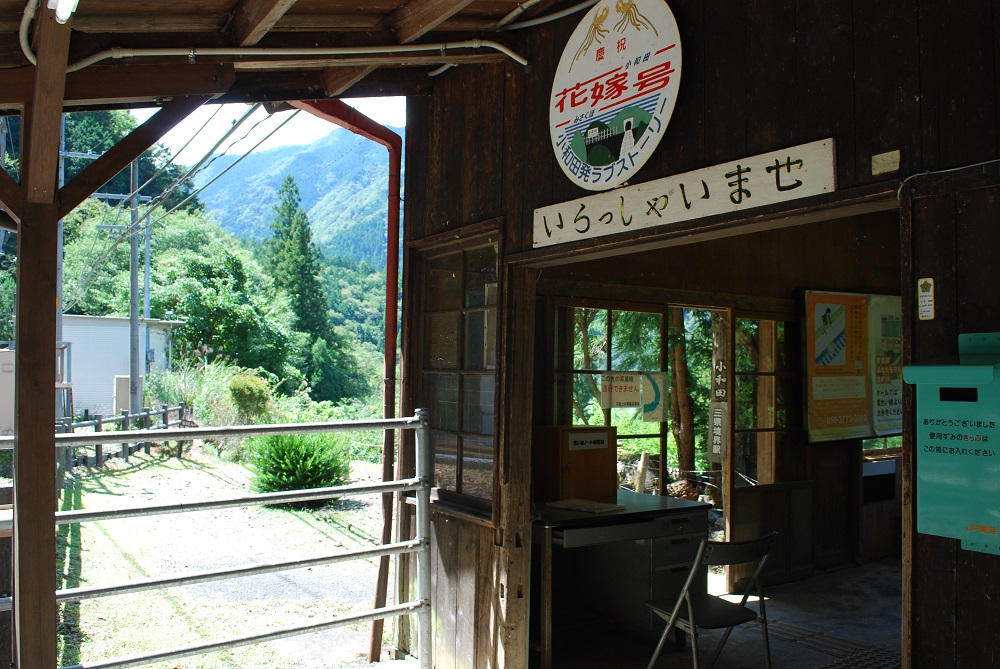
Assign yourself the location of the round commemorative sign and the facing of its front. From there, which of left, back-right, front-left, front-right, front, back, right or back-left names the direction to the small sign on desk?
back-right

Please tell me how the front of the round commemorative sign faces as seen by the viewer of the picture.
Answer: facing the viewer and to the left of the viewer

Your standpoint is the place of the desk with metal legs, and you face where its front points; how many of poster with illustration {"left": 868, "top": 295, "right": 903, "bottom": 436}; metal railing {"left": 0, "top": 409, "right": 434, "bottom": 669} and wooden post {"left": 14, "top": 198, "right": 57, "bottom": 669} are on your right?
2

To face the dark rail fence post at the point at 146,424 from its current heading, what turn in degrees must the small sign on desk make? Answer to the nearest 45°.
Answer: approximately 135° to its right

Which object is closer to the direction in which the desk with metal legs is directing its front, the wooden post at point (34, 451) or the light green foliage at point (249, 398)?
the wooden post

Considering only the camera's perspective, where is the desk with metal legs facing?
facing the viewer and to the right of the viewer

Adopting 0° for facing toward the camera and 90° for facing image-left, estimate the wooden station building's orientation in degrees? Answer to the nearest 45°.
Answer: approximately 45°

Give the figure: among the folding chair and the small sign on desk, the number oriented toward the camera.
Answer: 1

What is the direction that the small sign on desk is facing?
toward the camera

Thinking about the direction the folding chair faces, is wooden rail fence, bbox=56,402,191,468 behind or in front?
in front

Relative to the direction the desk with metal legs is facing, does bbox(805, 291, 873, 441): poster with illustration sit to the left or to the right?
on its left

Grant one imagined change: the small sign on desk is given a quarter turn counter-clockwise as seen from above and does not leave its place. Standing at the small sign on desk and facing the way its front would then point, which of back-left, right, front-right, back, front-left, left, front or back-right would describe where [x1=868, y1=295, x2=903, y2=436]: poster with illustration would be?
front-left

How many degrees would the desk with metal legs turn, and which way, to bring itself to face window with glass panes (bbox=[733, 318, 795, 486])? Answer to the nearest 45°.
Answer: approximately 90° to its left
